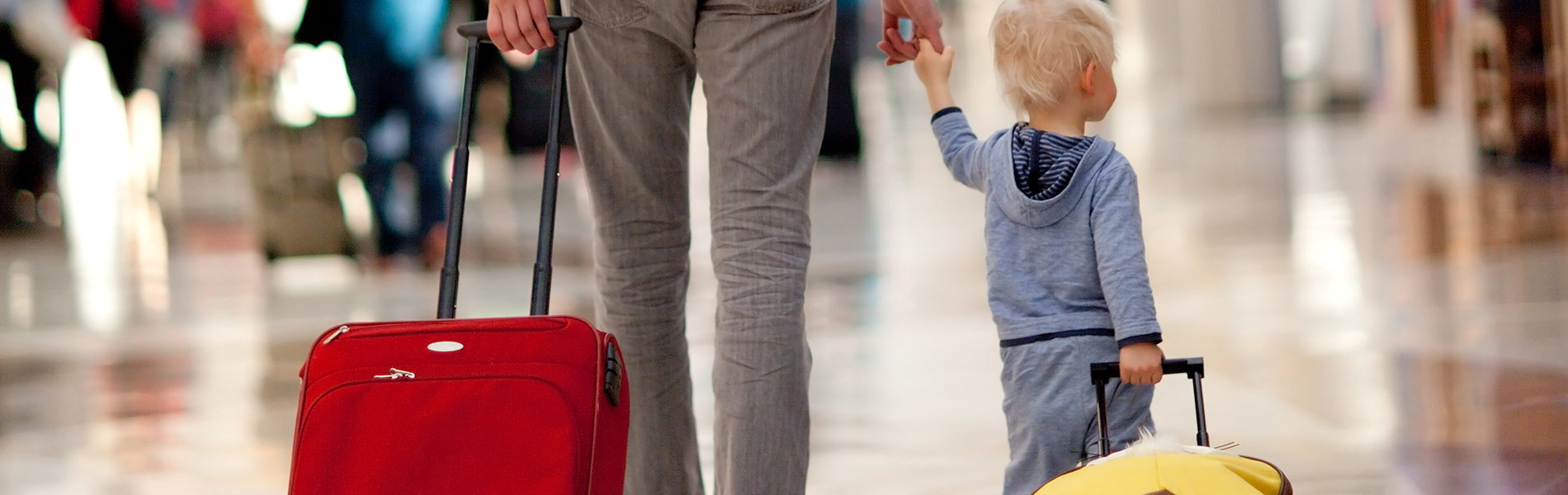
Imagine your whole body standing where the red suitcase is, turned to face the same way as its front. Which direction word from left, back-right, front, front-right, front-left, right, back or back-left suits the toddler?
left

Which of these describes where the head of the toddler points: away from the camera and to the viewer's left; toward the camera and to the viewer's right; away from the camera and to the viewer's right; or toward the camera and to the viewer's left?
away from the camera and to the viewer's right

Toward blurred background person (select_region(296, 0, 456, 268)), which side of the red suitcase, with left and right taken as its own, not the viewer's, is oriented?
back

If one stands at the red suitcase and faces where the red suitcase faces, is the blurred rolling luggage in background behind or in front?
behind

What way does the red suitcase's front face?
toward the camera
